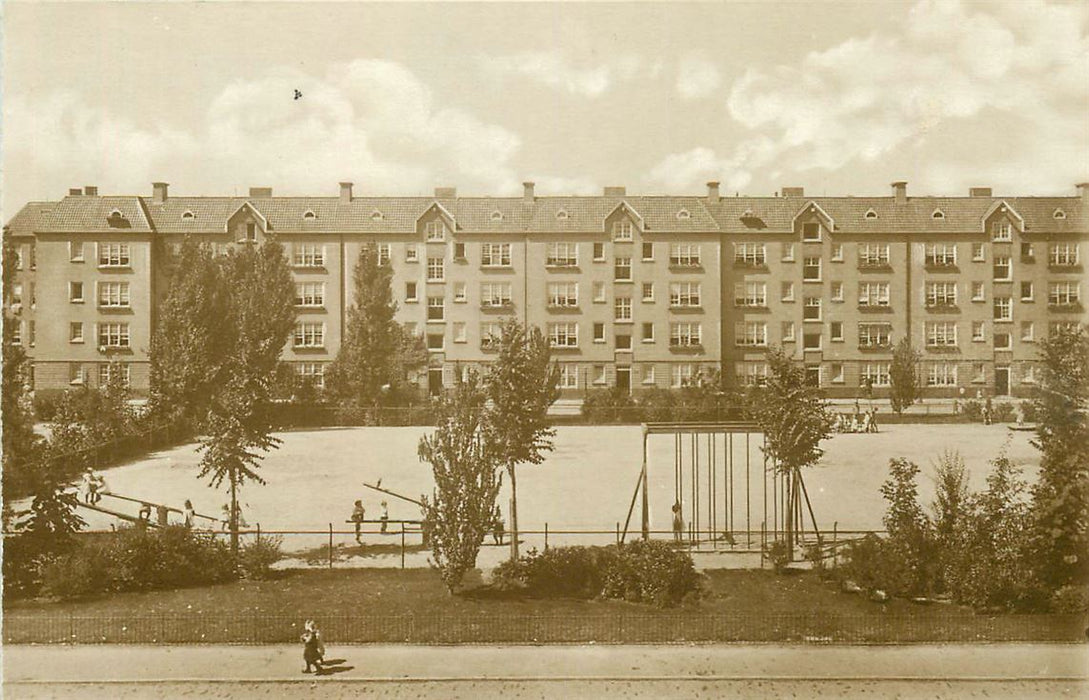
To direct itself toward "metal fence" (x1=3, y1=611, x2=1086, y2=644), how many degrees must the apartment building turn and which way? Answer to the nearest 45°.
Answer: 0° — it already faces it

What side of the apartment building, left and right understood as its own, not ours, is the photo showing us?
front

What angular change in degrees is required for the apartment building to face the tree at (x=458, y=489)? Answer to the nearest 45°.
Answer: approximately 45° to its right

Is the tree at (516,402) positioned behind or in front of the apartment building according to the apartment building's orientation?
in front
